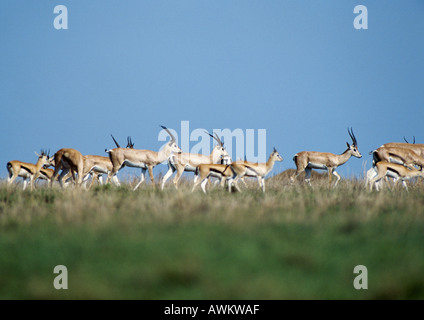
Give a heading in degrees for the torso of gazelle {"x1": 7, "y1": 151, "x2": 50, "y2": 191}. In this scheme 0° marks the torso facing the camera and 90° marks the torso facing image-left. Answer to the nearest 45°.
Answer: approximately 270°

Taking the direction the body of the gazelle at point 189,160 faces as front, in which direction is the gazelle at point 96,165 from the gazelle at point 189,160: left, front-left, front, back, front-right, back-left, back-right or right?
back

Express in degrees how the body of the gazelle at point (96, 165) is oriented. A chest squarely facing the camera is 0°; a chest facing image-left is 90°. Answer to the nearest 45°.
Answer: approximately 270°

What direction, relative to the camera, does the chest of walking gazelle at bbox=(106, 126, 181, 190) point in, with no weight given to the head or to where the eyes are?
to the viewer's right

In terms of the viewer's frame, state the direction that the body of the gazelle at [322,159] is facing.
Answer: to the viewer's right

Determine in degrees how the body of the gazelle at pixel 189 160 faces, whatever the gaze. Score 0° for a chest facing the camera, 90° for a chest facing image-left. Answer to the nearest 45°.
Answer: approximately 270°

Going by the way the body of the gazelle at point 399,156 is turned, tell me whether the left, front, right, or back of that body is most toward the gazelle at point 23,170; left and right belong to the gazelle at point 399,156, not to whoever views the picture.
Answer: back

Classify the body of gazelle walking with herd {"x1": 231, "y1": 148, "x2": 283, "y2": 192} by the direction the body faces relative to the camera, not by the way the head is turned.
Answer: to the viewer's right

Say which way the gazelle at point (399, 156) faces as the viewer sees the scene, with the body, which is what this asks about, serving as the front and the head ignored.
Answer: to the viewer's right

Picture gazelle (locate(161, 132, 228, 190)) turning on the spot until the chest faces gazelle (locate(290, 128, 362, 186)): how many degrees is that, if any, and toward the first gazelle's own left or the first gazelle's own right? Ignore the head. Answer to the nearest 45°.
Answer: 0° — it already faces it

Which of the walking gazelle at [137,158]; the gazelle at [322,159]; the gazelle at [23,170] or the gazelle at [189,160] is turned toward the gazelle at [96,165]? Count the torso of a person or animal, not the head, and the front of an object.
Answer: the gazelle at [23,170]
